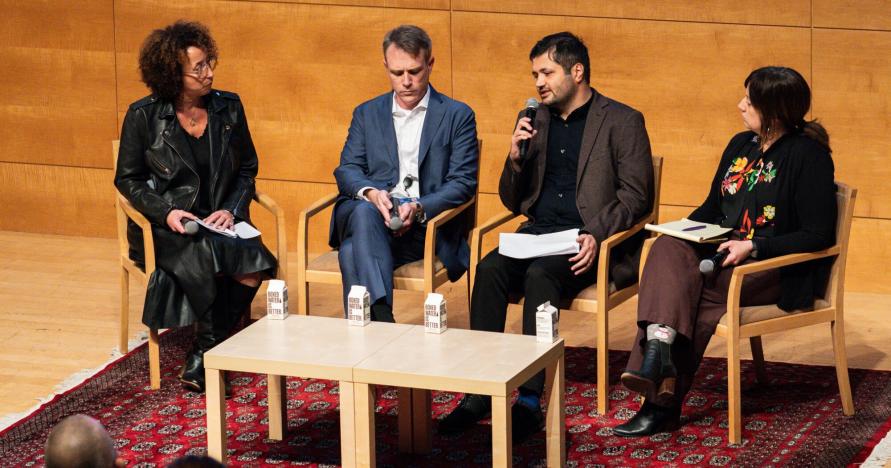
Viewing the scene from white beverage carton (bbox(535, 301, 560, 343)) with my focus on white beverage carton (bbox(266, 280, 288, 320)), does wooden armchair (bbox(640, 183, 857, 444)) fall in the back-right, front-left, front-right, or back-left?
back-right

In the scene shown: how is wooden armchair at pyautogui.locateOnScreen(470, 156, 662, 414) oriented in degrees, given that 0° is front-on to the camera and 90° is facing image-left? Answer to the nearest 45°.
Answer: approximately 45°

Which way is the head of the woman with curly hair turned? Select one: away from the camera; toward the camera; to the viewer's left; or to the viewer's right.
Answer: to the viewer's right

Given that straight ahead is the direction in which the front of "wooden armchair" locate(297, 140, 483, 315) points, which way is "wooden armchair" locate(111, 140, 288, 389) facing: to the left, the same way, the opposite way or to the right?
to the left

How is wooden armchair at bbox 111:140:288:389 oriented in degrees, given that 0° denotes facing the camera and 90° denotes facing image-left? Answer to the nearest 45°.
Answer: approximately 315°

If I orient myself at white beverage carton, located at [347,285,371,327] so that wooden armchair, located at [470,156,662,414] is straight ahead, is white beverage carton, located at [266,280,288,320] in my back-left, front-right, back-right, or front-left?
back-left

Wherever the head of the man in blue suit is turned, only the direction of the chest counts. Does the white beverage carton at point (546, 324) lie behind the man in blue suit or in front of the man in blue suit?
in front

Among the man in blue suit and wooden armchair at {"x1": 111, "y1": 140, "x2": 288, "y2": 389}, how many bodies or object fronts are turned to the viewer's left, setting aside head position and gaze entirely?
0

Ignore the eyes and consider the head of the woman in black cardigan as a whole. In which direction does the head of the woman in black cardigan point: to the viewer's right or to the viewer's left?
to the viewer's left
